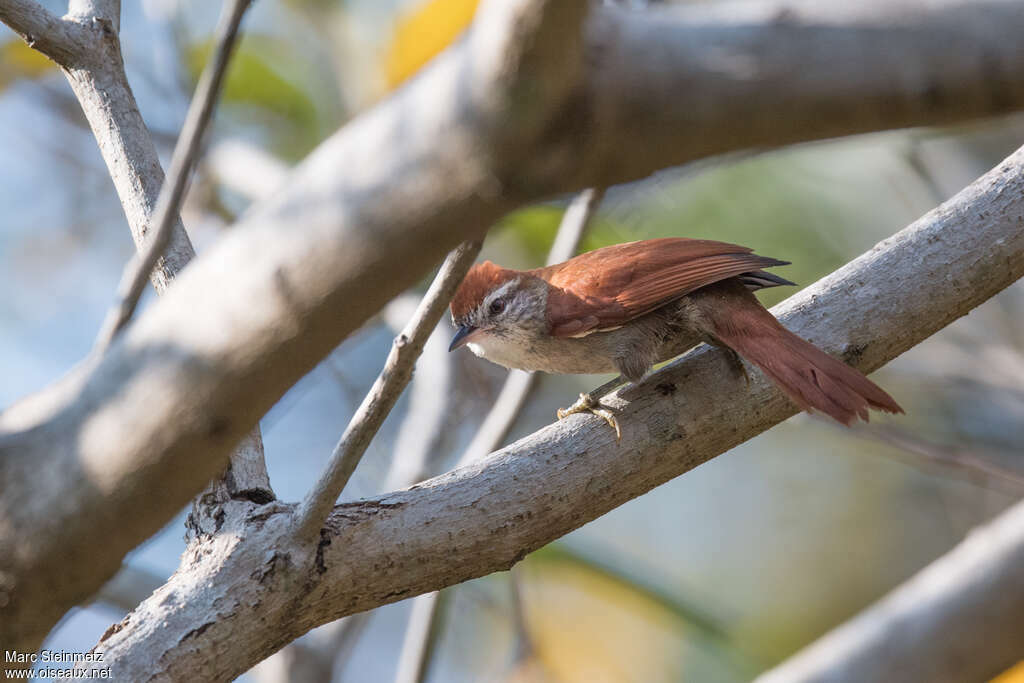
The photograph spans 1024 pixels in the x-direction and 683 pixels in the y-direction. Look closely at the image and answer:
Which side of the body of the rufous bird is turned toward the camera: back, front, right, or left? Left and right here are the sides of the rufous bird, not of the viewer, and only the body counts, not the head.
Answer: left

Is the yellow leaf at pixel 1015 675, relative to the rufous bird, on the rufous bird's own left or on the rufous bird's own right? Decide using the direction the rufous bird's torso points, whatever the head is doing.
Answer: on the rufous bird's own right

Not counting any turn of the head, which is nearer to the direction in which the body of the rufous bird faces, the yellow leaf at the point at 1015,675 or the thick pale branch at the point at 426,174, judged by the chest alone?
the thick pale branch

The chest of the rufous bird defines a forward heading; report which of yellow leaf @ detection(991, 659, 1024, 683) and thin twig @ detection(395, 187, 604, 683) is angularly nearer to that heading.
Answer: the thin twig
